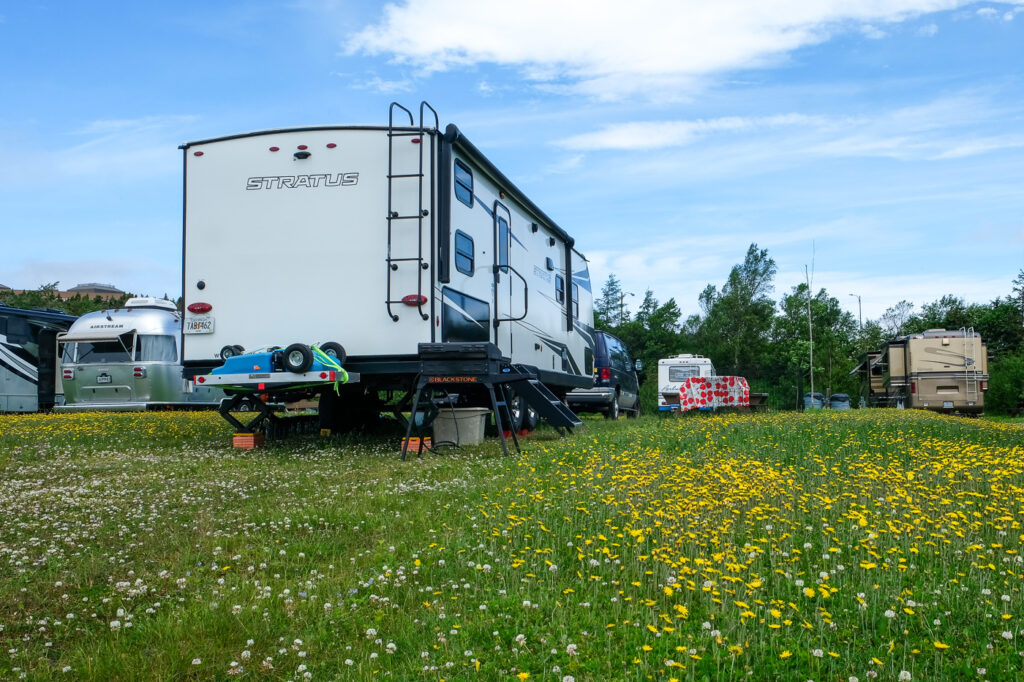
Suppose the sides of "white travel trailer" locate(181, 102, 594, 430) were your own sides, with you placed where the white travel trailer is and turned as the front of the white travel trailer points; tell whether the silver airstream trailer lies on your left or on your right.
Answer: on your left

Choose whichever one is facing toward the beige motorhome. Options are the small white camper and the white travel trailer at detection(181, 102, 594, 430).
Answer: the white travel trailer

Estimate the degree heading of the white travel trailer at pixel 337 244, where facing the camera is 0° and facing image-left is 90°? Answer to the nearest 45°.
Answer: approximately 225°

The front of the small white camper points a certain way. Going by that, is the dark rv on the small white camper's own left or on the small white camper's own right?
on the small white camper's own left

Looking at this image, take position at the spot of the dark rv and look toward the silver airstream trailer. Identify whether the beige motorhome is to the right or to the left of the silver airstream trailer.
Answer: left

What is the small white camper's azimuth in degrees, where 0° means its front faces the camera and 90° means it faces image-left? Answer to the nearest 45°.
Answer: approximately 180°

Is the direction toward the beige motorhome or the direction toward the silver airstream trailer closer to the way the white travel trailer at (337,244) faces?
the beige motorhome

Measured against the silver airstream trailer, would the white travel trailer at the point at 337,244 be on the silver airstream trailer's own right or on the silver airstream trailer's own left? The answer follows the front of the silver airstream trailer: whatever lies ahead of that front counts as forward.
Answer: on the silver airstream trailer's own right

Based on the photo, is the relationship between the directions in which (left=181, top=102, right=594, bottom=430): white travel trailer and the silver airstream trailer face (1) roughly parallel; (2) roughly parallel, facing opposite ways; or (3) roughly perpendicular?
roughly parallel

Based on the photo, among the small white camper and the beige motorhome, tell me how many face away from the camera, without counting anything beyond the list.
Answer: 2

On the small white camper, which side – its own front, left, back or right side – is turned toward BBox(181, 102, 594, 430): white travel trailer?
back

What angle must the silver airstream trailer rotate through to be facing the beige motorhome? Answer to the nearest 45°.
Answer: approximately 45° to its right

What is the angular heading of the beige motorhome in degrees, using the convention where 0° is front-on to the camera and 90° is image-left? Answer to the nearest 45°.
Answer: approximately 180°

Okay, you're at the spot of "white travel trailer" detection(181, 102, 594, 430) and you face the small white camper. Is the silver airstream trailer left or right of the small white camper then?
left
